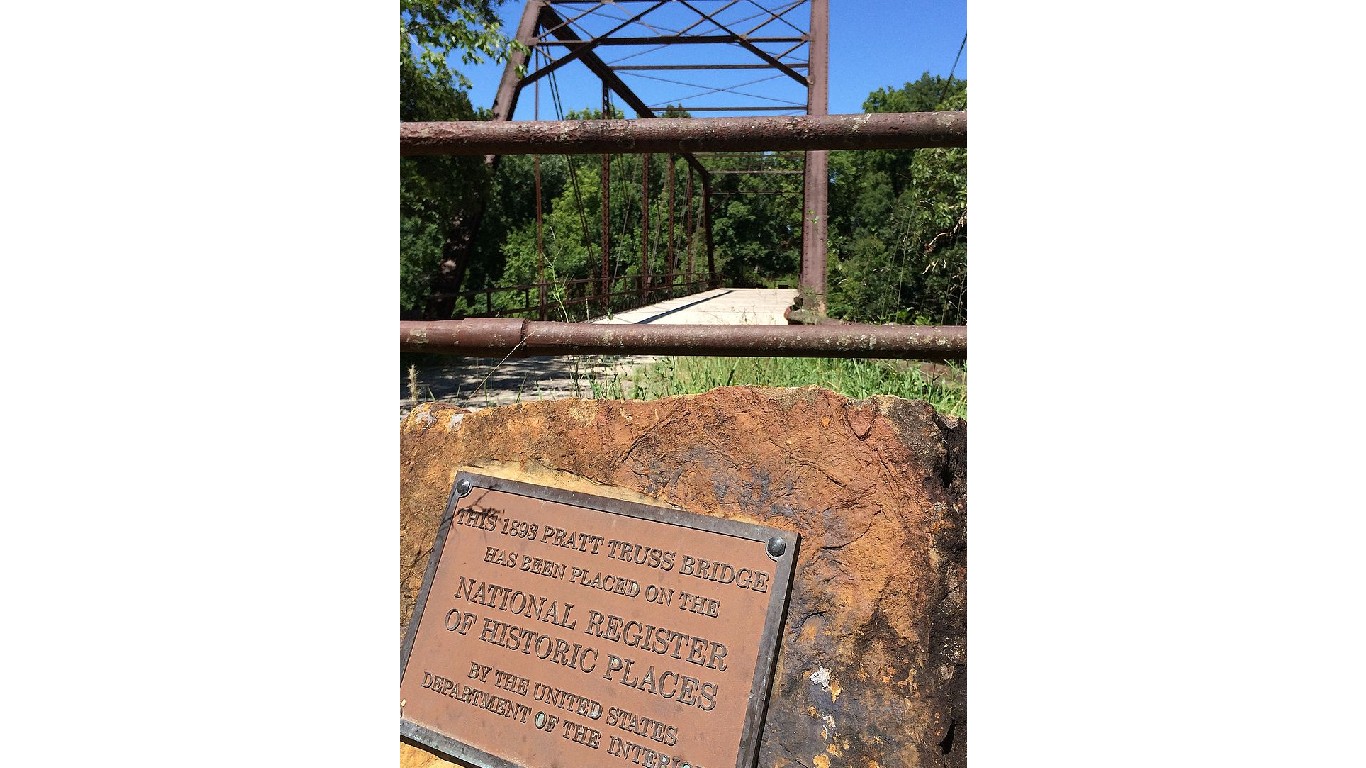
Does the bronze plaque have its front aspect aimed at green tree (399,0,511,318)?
no

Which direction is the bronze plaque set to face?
toward the camera

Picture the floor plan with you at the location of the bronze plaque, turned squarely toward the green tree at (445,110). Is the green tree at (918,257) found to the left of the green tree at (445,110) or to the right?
right

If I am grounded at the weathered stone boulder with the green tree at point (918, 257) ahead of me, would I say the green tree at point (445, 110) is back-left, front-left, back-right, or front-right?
front-left

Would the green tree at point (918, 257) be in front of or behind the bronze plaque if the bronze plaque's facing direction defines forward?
behind
